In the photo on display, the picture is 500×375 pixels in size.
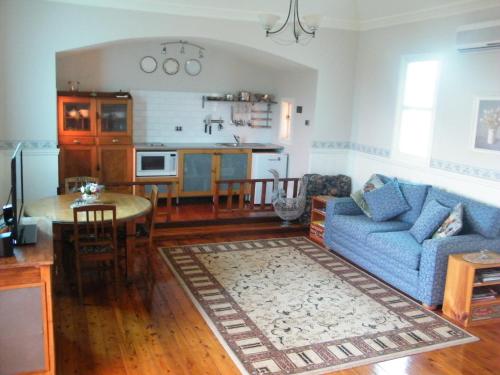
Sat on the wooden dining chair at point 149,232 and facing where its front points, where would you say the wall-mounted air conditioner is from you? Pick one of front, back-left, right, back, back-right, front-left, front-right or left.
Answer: back

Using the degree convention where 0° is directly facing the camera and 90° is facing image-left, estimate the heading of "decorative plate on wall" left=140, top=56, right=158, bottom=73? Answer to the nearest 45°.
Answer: approximately 0°

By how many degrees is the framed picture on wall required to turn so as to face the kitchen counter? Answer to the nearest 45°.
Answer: approximately 45° to its right

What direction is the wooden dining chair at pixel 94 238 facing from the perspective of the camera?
away from the camera

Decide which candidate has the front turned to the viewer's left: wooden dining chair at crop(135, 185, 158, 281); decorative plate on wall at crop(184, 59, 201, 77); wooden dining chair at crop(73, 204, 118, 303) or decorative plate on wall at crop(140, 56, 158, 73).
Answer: wooden dining chair at crop(135, 185, 158, 281)

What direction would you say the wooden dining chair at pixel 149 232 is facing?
to the viewer's left

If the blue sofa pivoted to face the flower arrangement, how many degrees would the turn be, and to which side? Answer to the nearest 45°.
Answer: approximately 45° to its right
